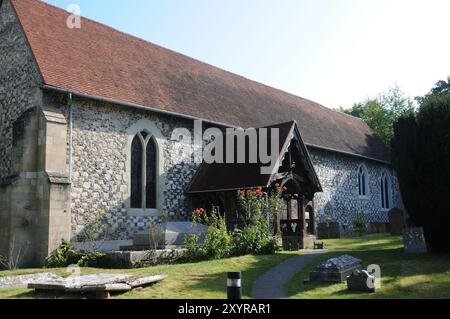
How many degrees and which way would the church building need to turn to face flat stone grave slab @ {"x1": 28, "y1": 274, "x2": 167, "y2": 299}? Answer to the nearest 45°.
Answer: approximately 45° to its right

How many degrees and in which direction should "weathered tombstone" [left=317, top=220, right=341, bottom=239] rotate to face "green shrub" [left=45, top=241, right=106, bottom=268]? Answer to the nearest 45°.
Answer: approximately 45° to its right

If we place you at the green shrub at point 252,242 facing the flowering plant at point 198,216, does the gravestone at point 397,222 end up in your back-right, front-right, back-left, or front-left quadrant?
back-right

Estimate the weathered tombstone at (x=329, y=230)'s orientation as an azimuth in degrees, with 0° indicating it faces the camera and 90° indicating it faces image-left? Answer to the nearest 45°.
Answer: approximately 0°

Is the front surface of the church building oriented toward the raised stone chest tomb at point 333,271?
yes
